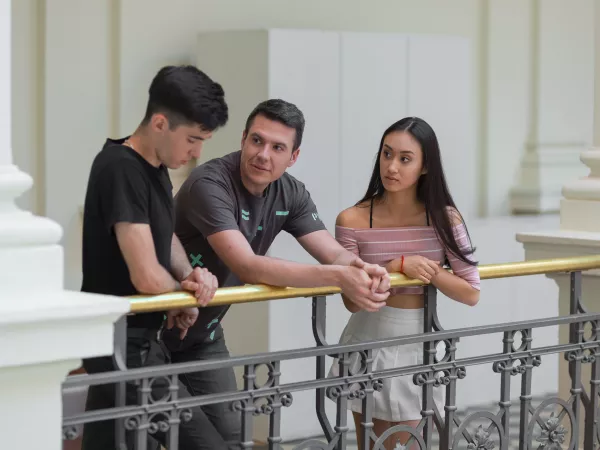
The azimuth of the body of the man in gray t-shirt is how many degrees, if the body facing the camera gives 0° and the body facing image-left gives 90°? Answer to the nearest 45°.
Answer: approximately 315°

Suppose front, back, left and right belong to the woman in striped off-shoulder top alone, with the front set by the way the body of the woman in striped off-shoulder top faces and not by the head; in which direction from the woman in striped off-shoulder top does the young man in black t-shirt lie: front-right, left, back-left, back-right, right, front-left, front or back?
front-right

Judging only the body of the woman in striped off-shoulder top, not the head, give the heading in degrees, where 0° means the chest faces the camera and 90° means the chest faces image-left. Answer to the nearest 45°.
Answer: approximately 0°

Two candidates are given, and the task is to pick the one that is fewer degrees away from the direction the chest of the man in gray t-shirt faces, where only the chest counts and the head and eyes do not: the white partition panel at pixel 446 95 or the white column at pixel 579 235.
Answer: the white column

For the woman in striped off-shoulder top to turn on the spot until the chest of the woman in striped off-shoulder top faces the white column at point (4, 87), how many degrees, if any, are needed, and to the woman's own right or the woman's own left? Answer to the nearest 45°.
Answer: approximately 45° to the woman's own right

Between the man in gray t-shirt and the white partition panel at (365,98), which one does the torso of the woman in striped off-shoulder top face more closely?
the man in gray t-shirt

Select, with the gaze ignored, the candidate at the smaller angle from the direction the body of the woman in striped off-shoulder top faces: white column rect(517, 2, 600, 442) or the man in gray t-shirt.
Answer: the man in gray t-shirt

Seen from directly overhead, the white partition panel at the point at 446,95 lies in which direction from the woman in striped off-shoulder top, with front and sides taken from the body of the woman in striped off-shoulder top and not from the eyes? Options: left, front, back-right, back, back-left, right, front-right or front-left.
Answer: back

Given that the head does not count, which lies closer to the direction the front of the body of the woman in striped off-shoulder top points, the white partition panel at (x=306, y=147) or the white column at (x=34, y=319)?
the white column

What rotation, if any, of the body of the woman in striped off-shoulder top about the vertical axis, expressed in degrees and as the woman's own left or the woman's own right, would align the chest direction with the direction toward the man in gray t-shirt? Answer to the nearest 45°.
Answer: approximately 45° to the woman's own right

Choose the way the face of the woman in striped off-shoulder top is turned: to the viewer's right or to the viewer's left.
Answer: to the viewer's left
